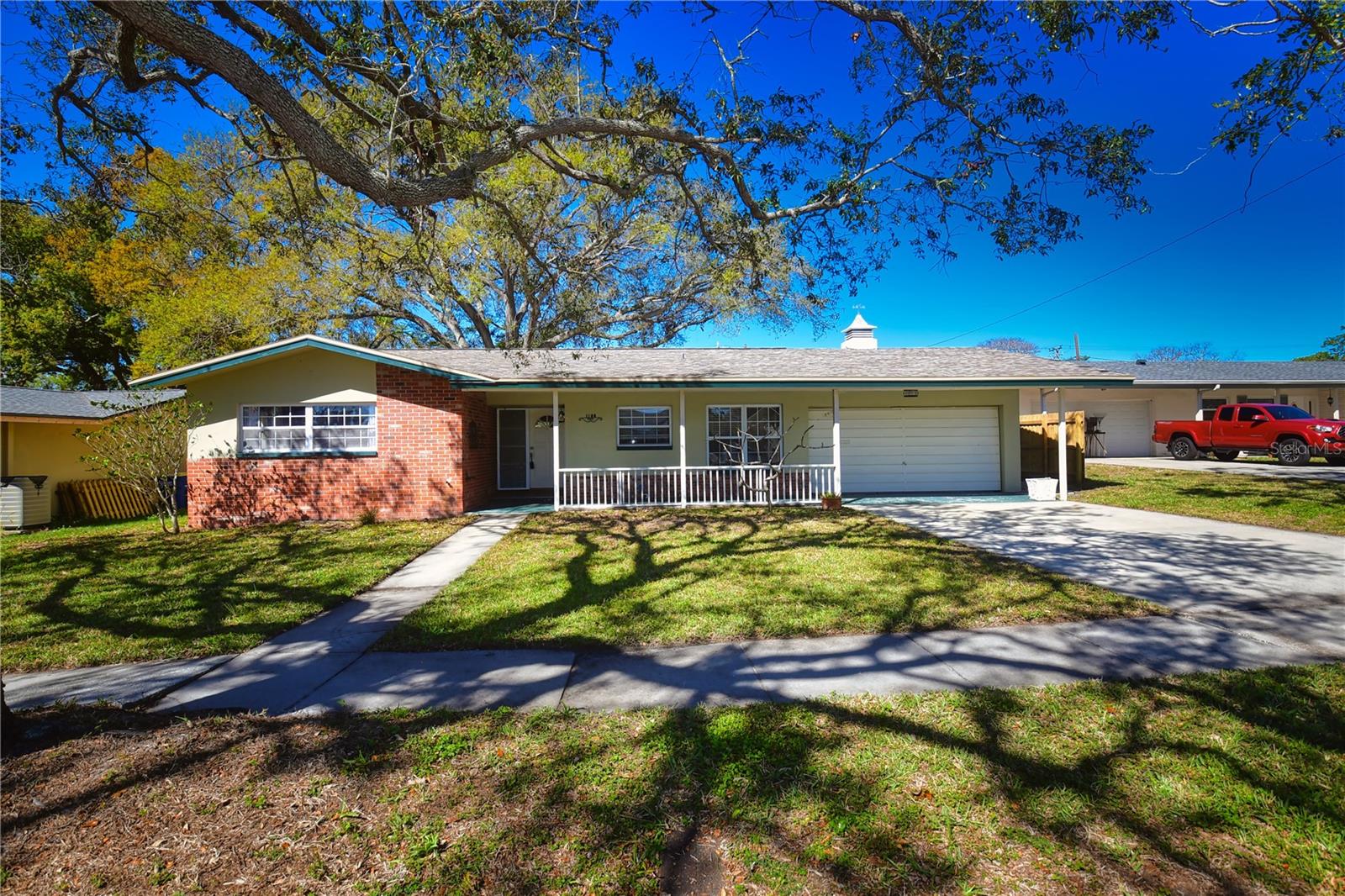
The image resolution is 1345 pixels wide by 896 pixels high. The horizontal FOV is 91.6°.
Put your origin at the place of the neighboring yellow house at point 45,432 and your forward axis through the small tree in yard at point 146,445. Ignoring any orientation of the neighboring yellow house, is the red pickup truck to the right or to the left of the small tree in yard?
left

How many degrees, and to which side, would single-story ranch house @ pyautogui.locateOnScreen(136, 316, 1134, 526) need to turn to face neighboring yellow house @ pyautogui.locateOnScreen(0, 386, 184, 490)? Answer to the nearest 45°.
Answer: approximately 90° to its right

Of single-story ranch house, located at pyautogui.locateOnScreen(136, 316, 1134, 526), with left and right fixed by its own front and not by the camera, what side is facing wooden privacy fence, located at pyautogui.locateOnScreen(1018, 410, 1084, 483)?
left

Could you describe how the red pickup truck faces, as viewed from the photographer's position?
facing the viewer and to the right of the viewer

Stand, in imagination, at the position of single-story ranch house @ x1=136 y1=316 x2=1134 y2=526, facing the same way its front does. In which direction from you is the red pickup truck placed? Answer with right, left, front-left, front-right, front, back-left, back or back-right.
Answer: left

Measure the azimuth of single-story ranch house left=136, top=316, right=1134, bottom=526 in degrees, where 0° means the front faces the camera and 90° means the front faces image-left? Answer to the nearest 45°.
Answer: approximately 0°

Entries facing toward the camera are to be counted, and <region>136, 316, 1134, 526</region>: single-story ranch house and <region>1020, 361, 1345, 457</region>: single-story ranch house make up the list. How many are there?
2
